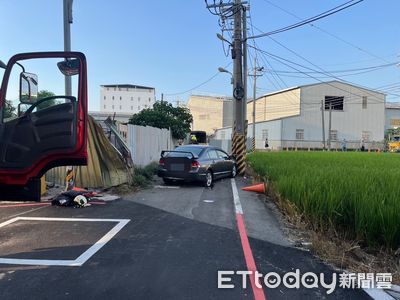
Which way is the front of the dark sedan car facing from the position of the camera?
facing away from the viewer and to the right of the viewer

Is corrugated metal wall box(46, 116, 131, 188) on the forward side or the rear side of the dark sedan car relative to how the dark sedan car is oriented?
on the rear side

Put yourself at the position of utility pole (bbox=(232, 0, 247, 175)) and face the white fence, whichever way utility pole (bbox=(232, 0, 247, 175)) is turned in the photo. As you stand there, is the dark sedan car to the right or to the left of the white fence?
left

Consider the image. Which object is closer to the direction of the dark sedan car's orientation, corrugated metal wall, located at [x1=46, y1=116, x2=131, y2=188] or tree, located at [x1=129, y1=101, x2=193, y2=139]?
the tree

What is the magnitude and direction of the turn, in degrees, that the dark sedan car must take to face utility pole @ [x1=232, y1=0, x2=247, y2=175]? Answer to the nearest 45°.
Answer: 0° — it already faces it

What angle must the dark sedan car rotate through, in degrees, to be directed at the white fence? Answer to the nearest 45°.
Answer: approximately 90° to its left

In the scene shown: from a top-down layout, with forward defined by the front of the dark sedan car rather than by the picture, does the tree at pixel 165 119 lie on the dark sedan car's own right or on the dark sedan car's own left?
on the dark sedan car's own left
